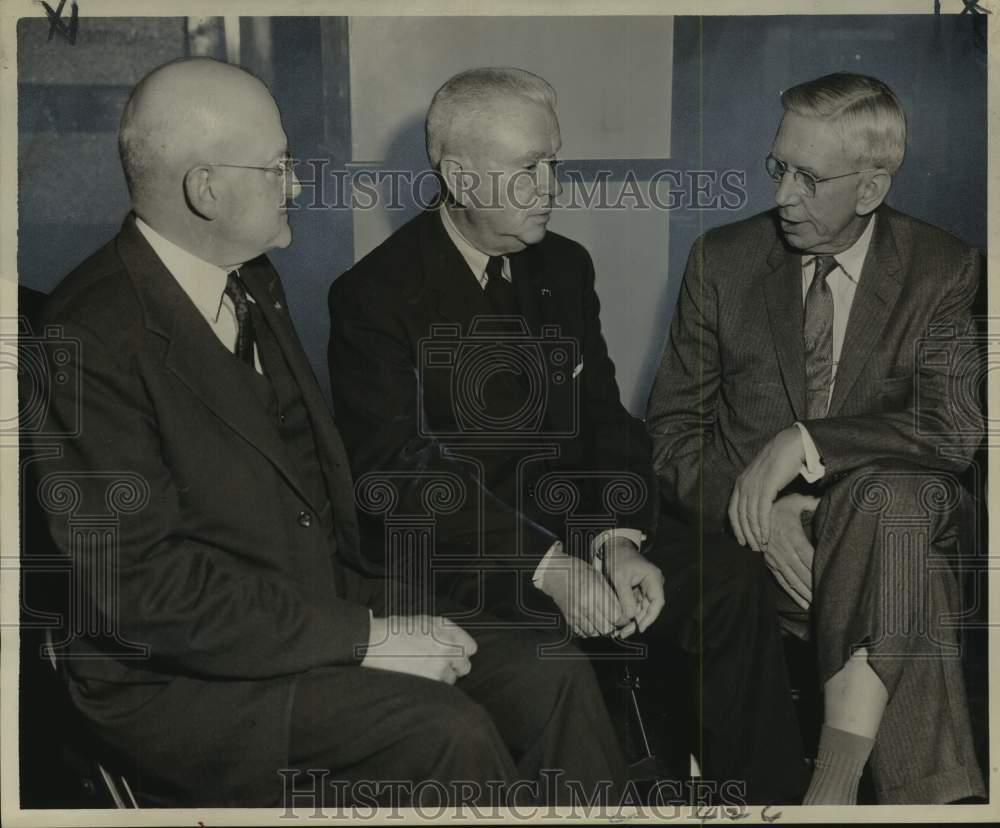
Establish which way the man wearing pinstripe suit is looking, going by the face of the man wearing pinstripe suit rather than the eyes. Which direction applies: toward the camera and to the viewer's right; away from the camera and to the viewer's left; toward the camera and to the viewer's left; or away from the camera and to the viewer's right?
toward the camera and to the viewer's left

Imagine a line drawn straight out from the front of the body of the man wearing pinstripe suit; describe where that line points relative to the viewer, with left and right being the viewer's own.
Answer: facing the viewer

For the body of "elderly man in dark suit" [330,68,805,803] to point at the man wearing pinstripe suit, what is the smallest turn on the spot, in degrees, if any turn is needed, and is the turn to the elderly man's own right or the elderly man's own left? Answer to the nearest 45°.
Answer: approximately 45° to the elderly man's own left

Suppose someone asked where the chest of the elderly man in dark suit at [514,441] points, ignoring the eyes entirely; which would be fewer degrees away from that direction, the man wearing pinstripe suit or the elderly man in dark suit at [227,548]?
the man wearing pinstripe suit

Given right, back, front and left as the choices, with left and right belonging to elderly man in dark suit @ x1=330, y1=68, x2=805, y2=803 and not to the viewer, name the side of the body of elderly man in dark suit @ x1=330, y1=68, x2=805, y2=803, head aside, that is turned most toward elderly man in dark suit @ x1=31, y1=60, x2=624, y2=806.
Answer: right

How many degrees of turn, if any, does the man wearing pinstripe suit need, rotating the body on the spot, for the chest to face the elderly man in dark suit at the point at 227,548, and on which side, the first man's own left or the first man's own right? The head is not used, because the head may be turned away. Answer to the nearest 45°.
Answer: approximately 45° to the first man's own right

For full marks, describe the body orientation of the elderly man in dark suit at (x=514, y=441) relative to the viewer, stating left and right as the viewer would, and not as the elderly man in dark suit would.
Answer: facing the viewer and to the right of the viewer

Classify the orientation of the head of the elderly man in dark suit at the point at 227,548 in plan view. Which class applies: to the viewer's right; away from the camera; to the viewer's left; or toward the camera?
to the viewer's right

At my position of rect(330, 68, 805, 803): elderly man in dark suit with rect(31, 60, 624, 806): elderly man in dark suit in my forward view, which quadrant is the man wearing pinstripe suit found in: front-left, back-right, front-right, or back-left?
back-left
